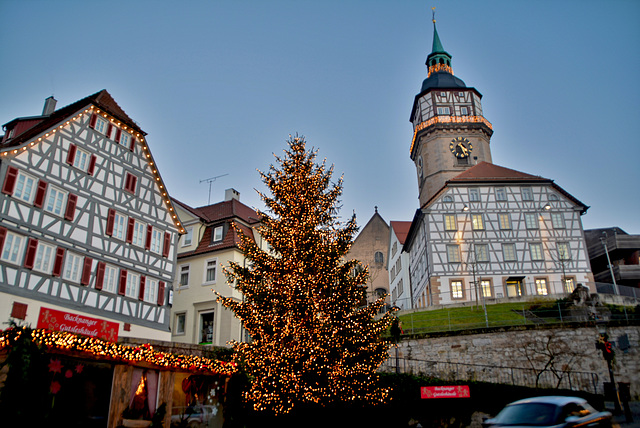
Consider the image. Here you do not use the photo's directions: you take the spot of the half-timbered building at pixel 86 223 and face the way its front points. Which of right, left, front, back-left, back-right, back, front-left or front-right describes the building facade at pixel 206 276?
left

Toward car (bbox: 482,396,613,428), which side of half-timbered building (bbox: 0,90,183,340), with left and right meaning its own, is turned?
front

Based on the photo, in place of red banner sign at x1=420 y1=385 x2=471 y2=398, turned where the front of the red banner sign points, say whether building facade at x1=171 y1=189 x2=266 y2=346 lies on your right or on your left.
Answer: on your right

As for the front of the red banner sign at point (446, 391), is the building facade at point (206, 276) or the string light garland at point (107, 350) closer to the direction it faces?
the string light garland

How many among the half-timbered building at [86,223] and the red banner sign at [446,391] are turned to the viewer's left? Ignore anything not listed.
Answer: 0

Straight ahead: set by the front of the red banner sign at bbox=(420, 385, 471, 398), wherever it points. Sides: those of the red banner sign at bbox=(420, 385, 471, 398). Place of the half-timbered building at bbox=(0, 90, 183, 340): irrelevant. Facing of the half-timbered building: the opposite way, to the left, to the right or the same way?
to the left

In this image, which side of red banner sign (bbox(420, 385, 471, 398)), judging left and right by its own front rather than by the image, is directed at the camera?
front

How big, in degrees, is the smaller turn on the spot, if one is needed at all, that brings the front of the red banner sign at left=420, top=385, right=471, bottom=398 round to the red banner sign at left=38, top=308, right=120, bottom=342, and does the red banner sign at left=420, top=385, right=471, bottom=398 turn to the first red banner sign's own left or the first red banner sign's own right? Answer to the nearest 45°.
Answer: approximately 90° to the first red banner sign's own right

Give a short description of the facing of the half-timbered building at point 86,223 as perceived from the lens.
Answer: facing the viewer and to the right of the viewer

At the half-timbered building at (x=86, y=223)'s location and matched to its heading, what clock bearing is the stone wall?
The stone wall is roughly at 11 o'clock from the half-timbered building.

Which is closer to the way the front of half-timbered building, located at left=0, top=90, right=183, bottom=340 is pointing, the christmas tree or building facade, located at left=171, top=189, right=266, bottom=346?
the christmas tree
